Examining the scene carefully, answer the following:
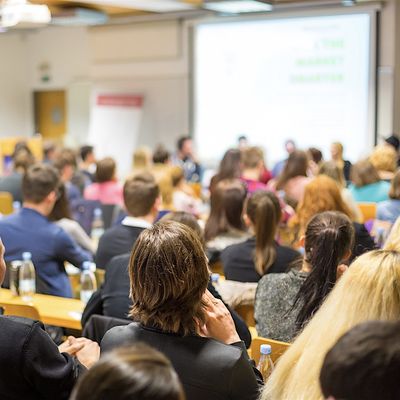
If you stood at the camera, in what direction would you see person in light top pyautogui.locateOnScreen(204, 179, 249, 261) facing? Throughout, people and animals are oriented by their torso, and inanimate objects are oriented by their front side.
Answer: facing away from the viewer

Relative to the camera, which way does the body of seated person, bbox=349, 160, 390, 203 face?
away from the camera

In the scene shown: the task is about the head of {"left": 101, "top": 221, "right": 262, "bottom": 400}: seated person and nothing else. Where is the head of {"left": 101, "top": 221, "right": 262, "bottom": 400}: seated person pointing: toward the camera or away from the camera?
away from the camera

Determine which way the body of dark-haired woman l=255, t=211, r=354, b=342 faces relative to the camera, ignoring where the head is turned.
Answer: away from the camera

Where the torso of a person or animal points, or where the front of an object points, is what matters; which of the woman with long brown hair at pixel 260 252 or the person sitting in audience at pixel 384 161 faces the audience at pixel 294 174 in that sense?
the woman with long brown hair

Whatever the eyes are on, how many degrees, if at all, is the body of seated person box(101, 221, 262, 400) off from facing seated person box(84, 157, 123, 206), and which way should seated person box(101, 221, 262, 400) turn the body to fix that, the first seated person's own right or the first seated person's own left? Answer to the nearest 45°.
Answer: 0° — they already face them

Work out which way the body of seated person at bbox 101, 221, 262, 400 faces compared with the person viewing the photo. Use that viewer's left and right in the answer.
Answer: facing away from the viewer

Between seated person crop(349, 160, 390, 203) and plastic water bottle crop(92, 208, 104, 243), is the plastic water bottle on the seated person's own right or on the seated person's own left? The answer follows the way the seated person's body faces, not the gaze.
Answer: on the seated person's own left

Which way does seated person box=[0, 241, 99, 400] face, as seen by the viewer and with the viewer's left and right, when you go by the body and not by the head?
facing away from the viewer and to the right of the viewer

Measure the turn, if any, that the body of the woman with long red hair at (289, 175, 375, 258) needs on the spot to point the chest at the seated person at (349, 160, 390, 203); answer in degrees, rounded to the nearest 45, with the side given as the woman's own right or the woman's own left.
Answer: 0° — they already face them

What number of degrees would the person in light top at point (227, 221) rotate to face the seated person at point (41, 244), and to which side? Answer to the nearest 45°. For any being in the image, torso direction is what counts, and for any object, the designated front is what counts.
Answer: approximately 135° to their left

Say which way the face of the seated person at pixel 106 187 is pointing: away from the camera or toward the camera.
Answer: away from the camera
